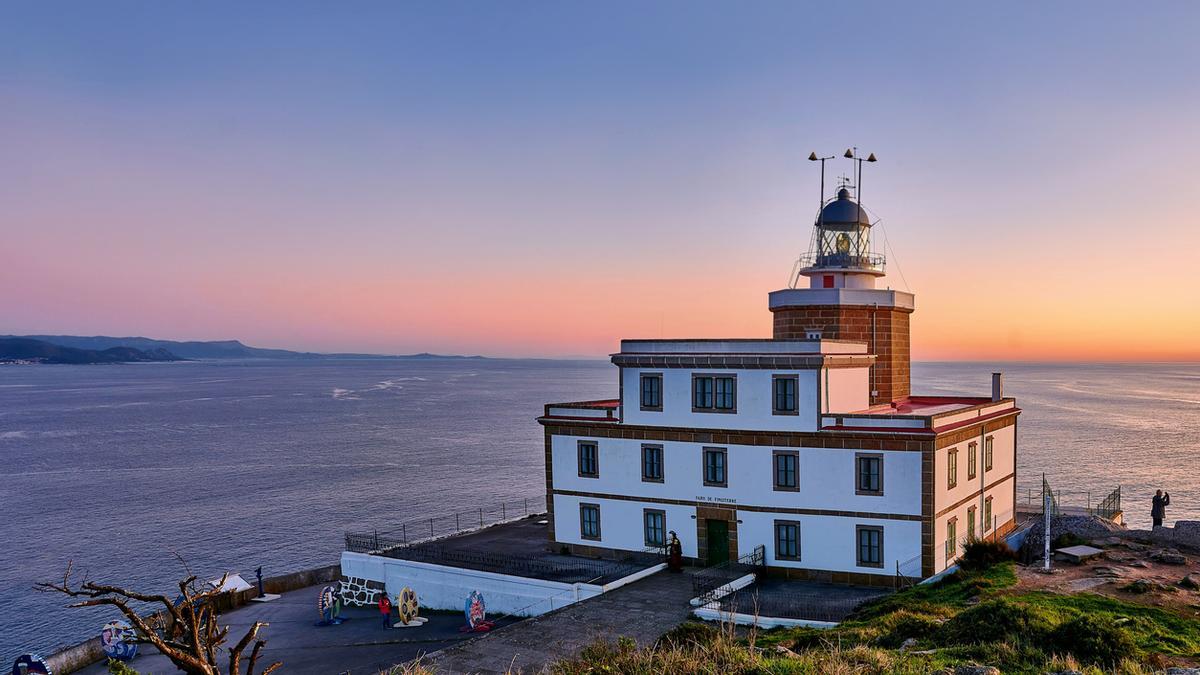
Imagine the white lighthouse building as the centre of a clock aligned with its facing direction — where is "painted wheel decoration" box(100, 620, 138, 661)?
The painted wheel decoration is roughly at 1 o'clock from the white lighthouse building.

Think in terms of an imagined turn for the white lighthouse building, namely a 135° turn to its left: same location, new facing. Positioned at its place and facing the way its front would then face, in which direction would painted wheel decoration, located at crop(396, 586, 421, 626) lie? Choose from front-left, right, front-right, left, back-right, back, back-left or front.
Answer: back

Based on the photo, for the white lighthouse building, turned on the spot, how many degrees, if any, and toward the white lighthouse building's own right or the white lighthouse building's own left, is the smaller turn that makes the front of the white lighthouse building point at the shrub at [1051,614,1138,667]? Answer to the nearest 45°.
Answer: approximately 45° to the white lighthouse building's own left

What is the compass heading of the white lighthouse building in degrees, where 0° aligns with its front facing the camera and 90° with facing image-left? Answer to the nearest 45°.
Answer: approximately 45°

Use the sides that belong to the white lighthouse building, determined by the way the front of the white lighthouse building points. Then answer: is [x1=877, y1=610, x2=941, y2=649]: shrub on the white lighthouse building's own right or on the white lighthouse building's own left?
on the white lighthouse building's own left

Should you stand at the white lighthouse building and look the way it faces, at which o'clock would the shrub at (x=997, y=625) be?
The shrub is roughly at 10 o'clock from the white lighthouse building.

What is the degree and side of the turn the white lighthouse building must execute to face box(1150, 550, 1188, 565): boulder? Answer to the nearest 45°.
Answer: approximately 135° to its left

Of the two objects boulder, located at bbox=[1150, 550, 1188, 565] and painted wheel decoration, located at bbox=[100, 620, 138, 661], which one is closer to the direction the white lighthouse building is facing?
the painted wheel decoration

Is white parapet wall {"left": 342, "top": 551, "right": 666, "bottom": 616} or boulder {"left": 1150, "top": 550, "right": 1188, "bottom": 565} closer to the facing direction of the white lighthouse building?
the white parapet wall

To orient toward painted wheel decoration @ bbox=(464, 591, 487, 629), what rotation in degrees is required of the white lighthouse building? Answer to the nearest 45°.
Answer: approximately 45° to its right
